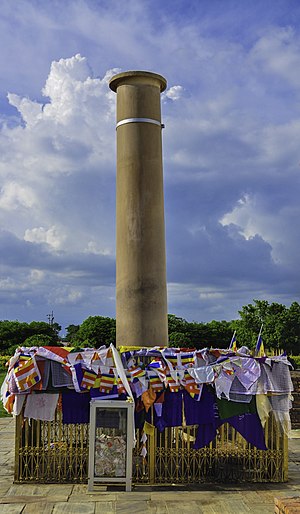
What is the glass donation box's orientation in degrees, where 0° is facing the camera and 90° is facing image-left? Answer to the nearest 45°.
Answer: approximately 0°

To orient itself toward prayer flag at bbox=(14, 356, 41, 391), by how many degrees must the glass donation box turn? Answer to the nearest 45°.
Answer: approximately 90° to its right

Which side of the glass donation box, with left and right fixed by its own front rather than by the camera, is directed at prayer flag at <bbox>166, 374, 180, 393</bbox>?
left

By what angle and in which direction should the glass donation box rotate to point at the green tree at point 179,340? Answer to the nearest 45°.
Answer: approximately 180°

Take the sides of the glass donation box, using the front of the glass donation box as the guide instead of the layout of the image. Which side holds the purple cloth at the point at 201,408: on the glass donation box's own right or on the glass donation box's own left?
on the glass donation box's own left

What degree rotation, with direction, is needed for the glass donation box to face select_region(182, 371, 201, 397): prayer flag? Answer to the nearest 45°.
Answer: approximately 90° to its left

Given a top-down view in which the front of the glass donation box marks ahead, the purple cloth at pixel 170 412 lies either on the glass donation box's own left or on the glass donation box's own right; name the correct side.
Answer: on the glass donation box's own left
